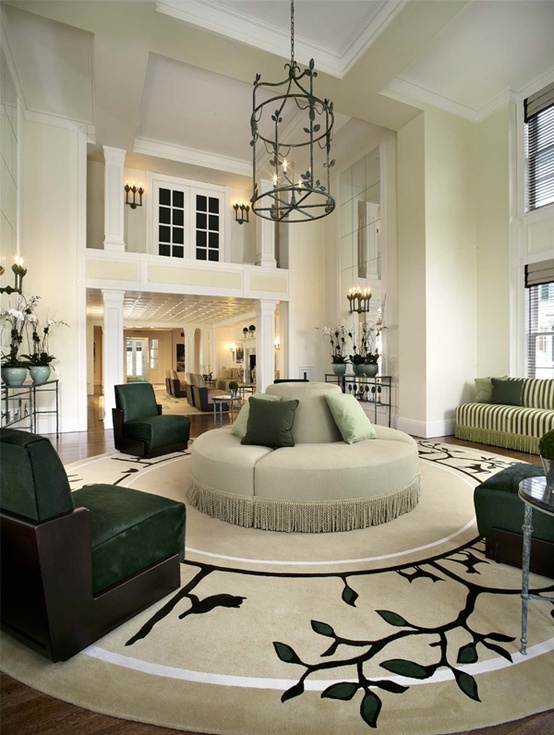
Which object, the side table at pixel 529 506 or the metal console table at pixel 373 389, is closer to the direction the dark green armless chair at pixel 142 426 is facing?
the side table

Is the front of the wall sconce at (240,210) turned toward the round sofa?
yes

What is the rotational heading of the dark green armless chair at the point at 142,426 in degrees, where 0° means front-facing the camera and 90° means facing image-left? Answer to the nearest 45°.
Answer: approximately 315°

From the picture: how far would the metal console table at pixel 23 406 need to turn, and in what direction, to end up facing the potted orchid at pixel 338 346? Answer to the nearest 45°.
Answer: approximately 45° to its left

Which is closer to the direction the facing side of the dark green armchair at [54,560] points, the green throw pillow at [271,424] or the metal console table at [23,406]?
the green throw pillow

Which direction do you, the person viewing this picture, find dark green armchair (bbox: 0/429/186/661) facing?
facing away from the viewer and to the right of the viewer

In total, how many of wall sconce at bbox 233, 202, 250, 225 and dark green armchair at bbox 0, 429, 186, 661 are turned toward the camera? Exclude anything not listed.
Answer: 1

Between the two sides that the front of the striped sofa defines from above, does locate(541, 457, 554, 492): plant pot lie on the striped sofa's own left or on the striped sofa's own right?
on the striped sofa's own left

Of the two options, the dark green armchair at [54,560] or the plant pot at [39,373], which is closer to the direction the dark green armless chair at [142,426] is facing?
the dark green armchair

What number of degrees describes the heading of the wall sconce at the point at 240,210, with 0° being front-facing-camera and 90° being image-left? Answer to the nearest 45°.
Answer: approximately 0°

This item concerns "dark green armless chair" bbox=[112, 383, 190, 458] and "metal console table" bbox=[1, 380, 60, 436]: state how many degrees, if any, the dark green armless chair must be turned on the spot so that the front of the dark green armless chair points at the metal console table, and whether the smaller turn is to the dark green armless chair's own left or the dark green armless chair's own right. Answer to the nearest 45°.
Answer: approximately 180°

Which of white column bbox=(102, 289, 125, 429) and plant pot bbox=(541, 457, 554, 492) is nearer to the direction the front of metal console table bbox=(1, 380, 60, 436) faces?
the plant pot
